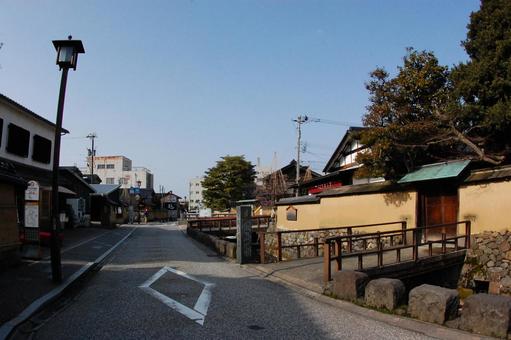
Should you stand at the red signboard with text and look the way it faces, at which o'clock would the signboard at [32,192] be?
The signboard is roughly at 11 o'clock from the red signboard with text.

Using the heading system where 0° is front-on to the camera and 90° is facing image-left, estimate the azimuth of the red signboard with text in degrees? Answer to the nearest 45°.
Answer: approximately 45°

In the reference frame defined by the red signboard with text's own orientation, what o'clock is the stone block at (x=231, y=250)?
The stone block is roughly at 11 o'clock from the red signboard with text.

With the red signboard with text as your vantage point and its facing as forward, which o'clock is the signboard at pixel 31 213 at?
The signboard is roughly at 11 o'clock from the red signboard with text.

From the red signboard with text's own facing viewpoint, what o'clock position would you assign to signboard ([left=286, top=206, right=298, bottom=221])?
The signboard is roughly at 11 o'clock from the red signboard with text.
